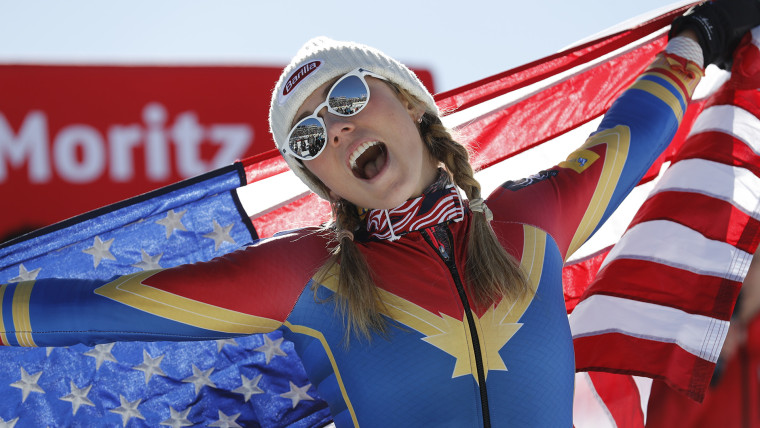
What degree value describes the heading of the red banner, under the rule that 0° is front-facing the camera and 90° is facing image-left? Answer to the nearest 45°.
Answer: approximately 0°

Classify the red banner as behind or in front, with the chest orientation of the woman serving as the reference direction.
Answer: behind

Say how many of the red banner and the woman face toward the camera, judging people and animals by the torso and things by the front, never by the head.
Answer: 2

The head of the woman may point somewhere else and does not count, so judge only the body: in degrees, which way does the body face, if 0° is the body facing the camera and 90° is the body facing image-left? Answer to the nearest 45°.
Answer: approximately 0°

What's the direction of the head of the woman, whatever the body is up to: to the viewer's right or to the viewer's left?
to the viewer's left

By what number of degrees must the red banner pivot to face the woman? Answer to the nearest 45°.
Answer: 0° — it already faces them
